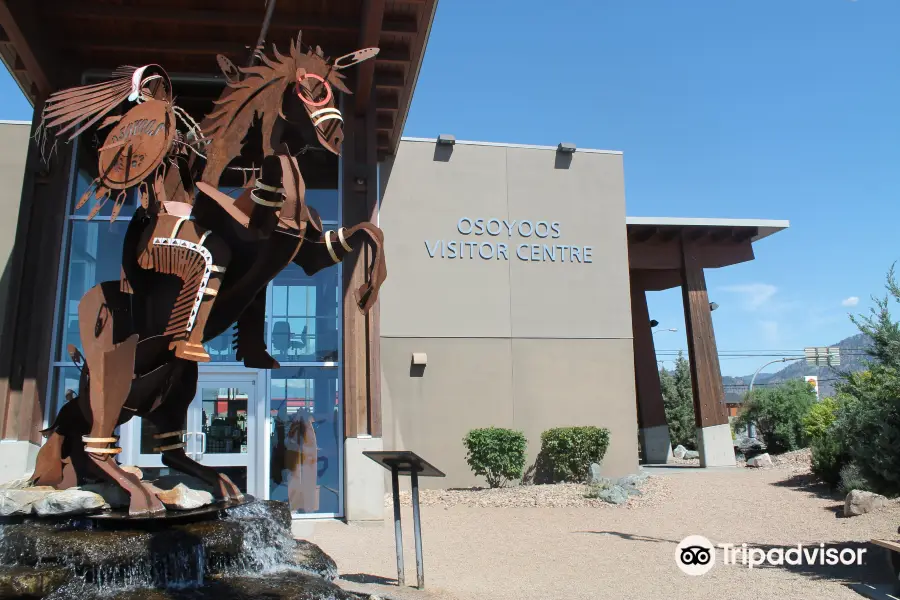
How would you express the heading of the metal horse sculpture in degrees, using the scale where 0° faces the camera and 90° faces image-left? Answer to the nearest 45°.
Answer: approximately 315°

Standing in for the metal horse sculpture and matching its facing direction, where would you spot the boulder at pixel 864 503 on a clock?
The boulder is roughly at 10 o'clock from the metal horse sculpture.

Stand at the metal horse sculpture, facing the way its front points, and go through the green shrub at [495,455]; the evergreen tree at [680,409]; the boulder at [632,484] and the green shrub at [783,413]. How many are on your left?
4

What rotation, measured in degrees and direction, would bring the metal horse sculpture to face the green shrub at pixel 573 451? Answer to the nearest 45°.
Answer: approximately 90° to its left

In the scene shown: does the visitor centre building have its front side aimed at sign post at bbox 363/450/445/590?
yes

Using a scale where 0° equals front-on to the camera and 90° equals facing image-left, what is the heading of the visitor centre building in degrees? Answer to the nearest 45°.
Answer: approximately 0°

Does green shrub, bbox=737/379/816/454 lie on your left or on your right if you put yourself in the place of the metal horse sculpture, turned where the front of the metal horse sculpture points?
on your left
